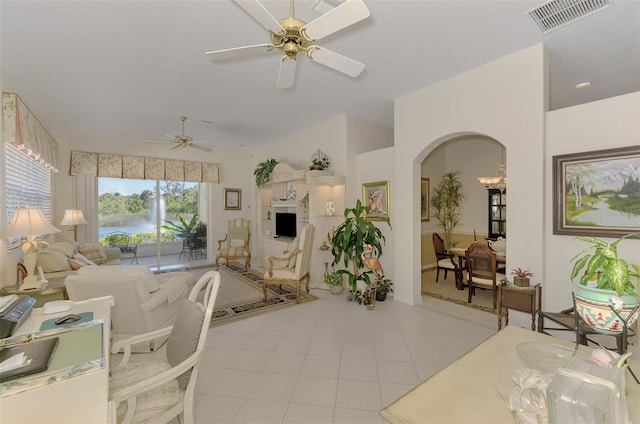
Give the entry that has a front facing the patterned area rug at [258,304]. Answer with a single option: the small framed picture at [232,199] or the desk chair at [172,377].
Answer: the small framed picture

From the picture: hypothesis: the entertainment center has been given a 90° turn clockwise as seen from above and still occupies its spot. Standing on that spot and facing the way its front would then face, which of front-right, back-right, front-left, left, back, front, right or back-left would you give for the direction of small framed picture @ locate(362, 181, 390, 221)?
back

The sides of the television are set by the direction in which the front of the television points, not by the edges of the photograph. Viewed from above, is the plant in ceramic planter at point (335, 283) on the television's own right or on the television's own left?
on the television's own left

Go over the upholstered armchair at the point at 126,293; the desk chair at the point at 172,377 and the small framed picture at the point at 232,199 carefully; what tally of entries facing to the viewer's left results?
1

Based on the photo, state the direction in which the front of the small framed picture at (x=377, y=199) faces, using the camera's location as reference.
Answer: facing the viewer and to the left of the viewer

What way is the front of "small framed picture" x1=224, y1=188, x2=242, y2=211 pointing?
toward the camera

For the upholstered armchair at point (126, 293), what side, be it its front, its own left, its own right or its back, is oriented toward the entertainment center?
front

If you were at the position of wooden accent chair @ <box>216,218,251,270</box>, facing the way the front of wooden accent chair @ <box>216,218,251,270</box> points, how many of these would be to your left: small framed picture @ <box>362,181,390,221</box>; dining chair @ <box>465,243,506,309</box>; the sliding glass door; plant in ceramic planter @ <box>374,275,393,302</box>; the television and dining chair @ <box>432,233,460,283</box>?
5

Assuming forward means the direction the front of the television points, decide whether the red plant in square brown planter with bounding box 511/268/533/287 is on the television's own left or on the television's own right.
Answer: on the television's own left

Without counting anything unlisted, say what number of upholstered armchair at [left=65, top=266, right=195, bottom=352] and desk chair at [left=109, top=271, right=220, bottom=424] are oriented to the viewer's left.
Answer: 1

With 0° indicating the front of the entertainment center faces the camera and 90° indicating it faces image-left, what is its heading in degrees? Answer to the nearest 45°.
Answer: approximately 45°

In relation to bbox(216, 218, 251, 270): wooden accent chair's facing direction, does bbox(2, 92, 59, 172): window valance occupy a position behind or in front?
in front

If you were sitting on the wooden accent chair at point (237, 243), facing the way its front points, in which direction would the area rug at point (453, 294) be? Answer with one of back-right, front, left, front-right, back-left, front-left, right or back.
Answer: left

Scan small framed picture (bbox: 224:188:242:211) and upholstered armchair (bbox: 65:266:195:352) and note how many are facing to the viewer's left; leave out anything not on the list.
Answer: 0

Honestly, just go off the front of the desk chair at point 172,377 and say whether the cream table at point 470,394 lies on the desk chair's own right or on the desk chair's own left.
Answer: on the desk chair's own left

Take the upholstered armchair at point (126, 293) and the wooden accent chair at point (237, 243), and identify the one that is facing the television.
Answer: the upholstered armchair

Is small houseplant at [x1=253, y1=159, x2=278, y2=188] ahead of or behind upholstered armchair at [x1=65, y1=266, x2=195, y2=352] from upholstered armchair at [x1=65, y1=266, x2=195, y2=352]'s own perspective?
ahead

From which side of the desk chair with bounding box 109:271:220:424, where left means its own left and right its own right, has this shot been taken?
left

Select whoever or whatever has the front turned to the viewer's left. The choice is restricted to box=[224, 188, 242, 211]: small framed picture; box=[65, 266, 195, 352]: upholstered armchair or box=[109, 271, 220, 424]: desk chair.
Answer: the desk chair

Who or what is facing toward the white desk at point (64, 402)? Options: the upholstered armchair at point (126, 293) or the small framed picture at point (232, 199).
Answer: the small framed picture
